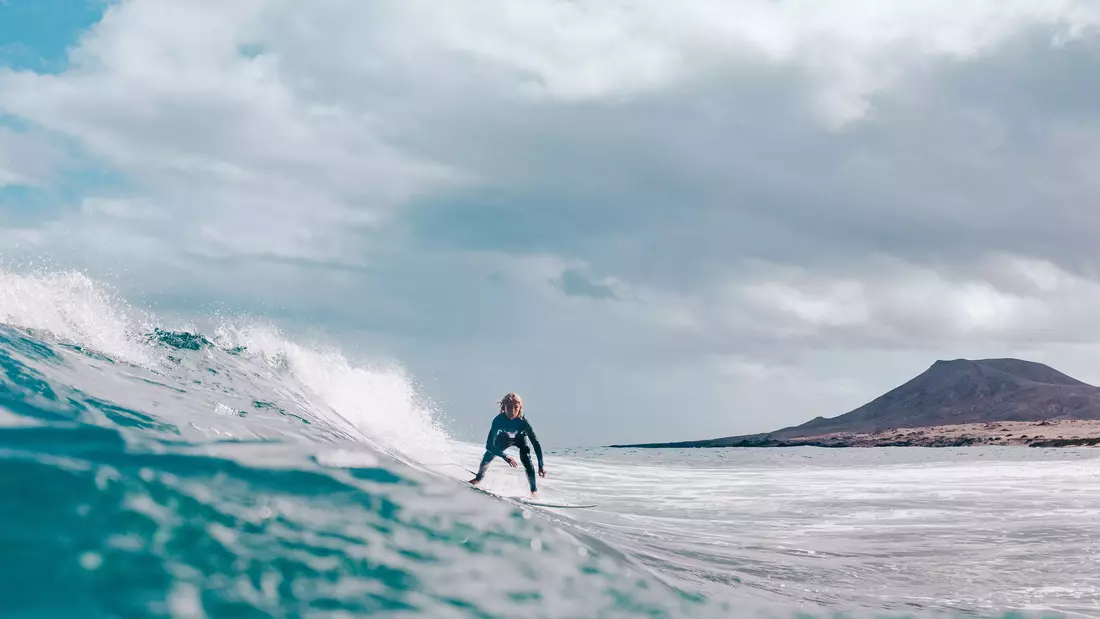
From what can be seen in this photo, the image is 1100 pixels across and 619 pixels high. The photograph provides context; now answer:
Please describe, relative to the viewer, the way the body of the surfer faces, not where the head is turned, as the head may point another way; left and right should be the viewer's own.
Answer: facing the viewer
